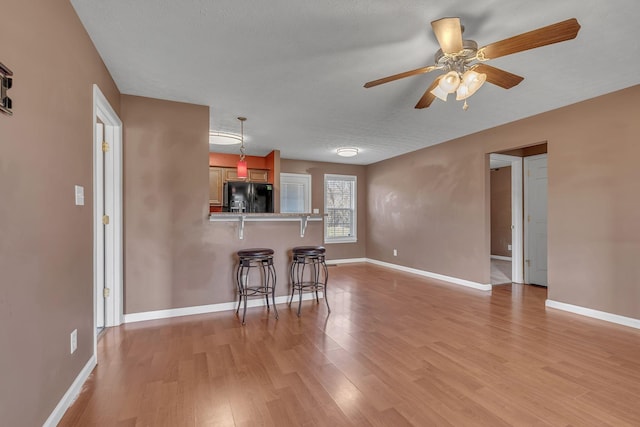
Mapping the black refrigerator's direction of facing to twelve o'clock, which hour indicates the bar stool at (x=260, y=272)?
The bar stool is roughly at 12 o'clock from the black refrigerator.

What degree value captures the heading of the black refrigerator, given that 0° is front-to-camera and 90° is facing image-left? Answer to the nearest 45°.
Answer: approximately 0°

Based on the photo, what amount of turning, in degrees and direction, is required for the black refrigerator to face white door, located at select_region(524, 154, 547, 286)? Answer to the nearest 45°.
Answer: approximately 90° to its left

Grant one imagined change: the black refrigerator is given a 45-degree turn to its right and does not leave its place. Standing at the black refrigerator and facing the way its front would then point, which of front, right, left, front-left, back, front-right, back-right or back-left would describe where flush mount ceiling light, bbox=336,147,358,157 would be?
back-left

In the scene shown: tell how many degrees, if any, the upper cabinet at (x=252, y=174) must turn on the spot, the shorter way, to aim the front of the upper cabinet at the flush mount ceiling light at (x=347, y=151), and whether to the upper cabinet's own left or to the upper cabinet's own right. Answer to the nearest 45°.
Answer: approximately 45° to the upper cabinet's own left

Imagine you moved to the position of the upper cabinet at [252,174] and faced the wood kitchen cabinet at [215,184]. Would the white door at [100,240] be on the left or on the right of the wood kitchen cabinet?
left

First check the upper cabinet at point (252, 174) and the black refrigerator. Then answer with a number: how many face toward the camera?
2

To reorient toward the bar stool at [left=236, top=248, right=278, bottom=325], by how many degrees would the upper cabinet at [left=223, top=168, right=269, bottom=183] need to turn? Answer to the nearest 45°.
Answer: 0° — it already faces it

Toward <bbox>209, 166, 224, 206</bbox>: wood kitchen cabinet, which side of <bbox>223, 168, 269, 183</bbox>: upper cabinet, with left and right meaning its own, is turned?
right
